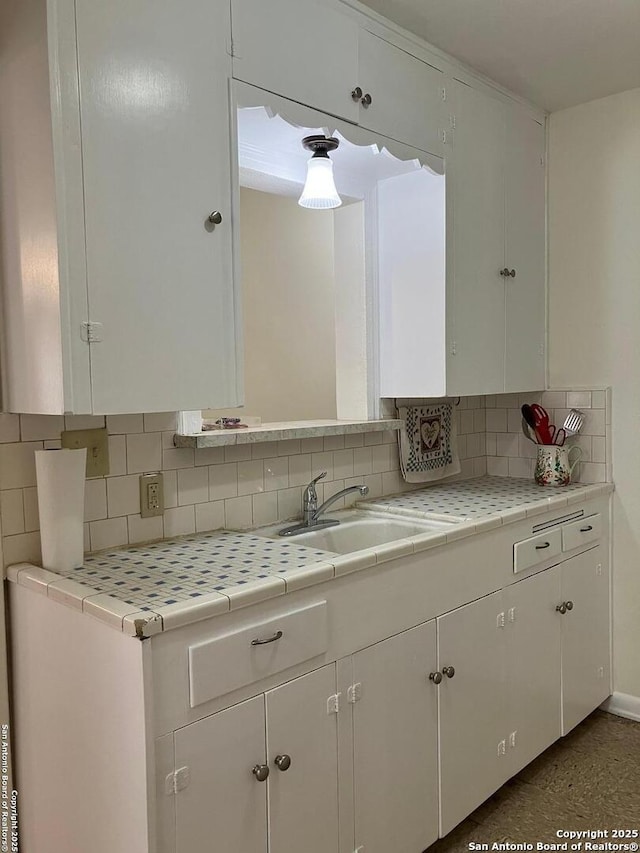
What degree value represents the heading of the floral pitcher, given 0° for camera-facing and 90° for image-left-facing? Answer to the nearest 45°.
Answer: approximately 90°

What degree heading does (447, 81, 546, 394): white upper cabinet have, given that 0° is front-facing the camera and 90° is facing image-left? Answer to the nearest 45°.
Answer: approximately 315°

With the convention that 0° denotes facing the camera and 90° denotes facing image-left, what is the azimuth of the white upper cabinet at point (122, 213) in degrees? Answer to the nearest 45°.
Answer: approximately 315°

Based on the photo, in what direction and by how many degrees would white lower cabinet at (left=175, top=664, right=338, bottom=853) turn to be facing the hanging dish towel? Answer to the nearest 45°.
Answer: approximately 90° to its left

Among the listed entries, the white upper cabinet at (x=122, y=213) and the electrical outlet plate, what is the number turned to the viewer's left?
0

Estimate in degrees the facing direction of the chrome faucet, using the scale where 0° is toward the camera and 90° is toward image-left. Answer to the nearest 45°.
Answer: approximately 315°

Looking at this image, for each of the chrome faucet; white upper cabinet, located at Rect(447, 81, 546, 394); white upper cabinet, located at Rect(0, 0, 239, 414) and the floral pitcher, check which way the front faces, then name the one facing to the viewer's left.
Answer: the floral pitcher
